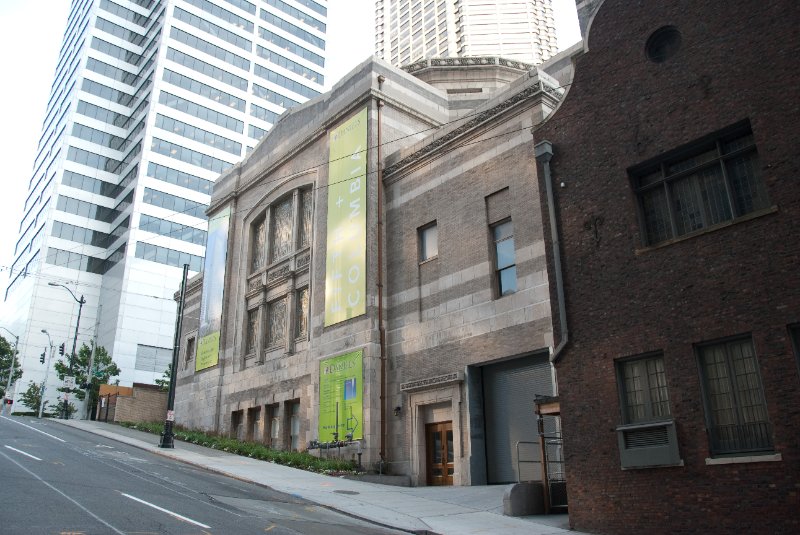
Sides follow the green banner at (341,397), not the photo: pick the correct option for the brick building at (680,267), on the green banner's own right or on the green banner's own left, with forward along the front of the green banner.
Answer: on the green banner's own left

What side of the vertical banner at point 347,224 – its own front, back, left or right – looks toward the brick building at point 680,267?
left

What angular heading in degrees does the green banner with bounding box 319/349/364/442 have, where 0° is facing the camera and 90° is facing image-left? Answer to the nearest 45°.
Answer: approximately 45°

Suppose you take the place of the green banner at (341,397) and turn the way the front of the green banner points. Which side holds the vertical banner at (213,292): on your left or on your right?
on your right

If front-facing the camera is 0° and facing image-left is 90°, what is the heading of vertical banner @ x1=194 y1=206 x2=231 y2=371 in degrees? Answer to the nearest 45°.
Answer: approximately 45°

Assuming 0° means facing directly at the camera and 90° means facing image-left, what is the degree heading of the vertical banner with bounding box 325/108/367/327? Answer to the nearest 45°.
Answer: approximately 45°

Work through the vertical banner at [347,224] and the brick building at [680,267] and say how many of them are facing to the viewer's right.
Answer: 0

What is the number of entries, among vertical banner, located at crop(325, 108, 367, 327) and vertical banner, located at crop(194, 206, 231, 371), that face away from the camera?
0
